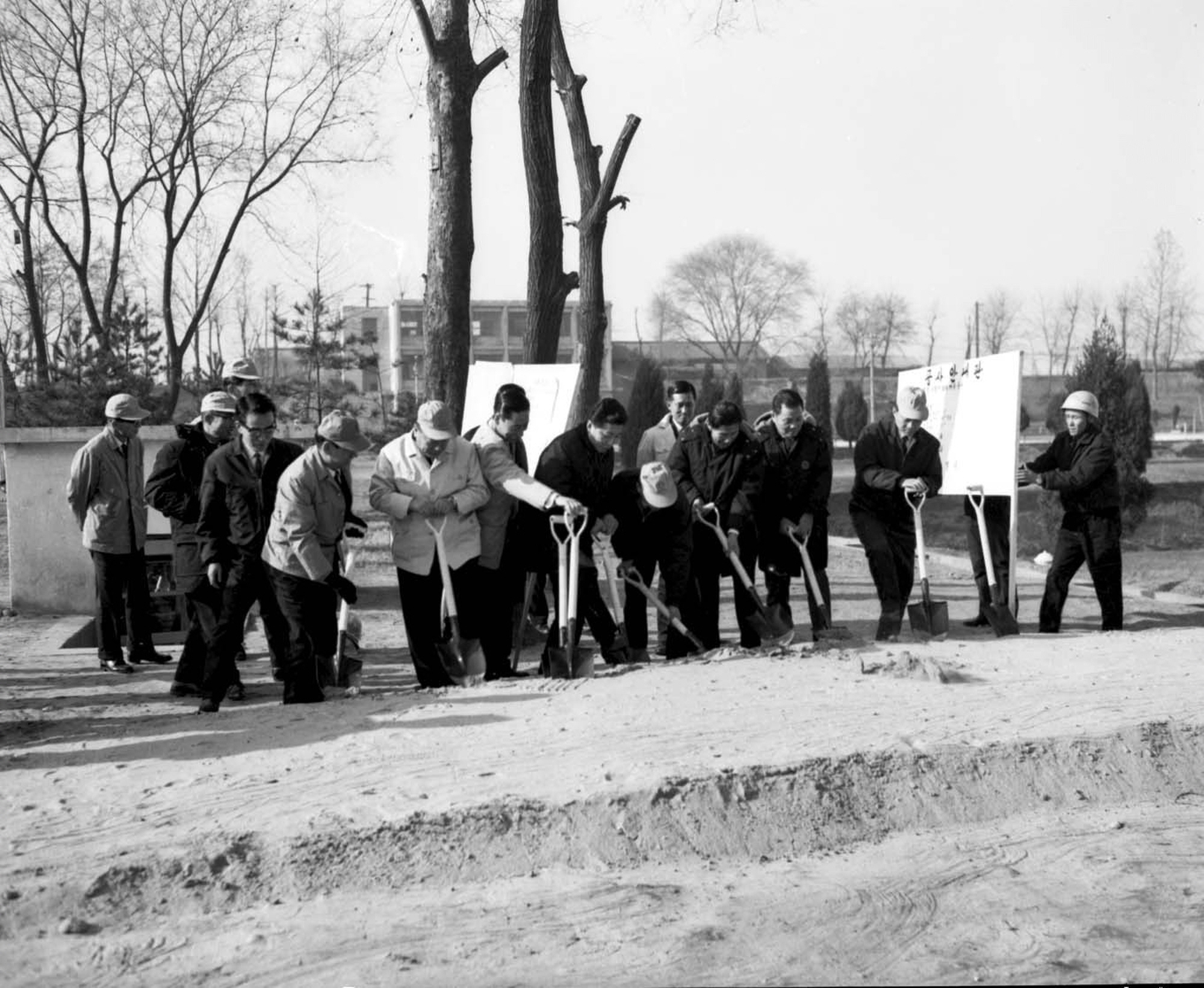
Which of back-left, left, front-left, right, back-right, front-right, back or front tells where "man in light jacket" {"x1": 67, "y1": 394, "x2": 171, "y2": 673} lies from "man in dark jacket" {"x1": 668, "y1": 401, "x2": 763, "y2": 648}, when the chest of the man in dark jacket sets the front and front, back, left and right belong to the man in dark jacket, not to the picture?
right

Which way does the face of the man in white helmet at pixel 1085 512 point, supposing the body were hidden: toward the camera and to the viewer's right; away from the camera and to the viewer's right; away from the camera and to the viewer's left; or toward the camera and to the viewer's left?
toward the camera and to the viewer's left

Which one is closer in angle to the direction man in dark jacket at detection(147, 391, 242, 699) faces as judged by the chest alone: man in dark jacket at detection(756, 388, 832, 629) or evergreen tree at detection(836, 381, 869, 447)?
the man in dark jacket

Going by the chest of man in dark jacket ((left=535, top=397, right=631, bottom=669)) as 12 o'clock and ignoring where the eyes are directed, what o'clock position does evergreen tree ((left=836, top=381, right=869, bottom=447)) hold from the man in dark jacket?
The evergreen tree is roughly at 8 o'clock from the man in dark jacket.

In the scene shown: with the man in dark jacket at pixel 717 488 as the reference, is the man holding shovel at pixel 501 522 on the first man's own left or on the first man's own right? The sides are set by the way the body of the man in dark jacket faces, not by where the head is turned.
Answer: on the first man's own right

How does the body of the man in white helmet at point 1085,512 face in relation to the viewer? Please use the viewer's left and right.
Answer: facing the viewer and to the left of the viewer

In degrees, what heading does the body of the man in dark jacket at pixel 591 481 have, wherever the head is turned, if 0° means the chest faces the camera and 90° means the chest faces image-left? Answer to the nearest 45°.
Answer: approximately 315°

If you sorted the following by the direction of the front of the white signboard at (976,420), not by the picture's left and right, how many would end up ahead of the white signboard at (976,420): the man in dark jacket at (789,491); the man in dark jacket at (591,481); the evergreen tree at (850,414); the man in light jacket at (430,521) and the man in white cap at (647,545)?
4

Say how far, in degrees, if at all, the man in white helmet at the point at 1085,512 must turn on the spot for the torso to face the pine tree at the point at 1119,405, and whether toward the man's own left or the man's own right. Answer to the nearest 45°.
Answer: approximately 135° to the man's own right

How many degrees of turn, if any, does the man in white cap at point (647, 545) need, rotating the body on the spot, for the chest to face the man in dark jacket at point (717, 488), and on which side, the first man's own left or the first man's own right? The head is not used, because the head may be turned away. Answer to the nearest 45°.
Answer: approximately 135° to the first man's own left

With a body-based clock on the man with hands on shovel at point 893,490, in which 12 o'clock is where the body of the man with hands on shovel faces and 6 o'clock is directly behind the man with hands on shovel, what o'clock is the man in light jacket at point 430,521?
The man in light jacket is roughly at 3 o'clock from the man with hands on shovel.
